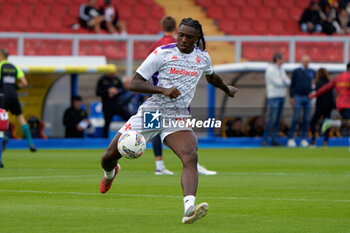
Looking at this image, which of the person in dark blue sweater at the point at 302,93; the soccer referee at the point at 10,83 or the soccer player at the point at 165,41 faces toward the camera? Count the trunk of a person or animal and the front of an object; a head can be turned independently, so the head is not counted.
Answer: the person in dark blue sweater

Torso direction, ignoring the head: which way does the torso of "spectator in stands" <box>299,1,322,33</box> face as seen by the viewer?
toward the camera

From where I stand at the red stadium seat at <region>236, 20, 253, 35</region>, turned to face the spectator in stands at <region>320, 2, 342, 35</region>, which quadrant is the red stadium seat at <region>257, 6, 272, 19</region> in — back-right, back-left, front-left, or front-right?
front-left

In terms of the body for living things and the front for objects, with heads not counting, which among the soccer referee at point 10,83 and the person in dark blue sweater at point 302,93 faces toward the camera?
the person in dark blue sweater

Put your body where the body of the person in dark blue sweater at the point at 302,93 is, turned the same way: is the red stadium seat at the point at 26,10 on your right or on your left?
on your right

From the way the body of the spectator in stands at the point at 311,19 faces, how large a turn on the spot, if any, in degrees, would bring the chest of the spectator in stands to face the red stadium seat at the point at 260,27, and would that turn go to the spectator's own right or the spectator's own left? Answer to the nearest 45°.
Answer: approximately 90° to the spectator's own right

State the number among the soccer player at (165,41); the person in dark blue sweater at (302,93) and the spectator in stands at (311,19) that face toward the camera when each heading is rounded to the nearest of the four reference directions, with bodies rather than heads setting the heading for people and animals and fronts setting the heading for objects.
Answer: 2

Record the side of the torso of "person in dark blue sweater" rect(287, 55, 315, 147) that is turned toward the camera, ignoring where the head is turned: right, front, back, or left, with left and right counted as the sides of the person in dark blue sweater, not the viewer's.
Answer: front

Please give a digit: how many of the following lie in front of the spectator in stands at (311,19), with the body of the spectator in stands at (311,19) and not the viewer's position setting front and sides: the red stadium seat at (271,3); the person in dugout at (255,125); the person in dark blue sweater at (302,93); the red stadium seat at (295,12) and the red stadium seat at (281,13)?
2
